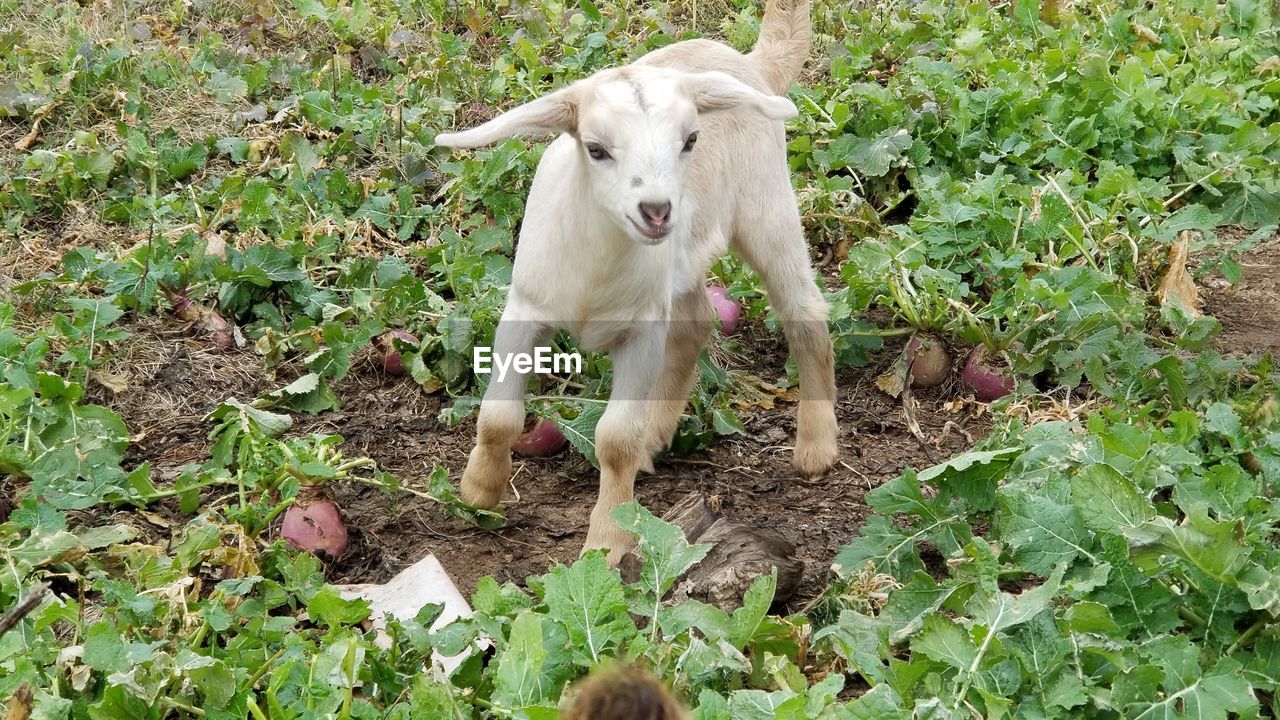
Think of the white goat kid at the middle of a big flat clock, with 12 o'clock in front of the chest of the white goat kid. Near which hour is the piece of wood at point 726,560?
The piece of wood is roughly at 10 o'clock from the white goat kid.

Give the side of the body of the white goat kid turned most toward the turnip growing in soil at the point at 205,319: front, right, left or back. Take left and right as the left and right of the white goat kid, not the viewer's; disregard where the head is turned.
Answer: right

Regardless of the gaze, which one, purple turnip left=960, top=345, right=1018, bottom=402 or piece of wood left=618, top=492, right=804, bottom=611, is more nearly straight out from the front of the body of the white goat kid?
the piece of wood

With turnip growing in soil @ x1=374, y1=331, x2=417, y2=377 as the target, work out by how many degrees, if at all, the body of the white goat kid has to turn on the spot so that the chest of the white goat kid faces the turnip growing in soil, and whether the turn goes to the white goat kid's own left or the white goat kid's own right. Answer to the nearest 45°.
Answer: approximately 90° to the white goat kid's own right

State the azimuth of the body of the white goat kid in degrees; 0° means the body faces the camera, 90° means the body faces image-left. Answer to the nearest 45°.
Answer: approximately 45°

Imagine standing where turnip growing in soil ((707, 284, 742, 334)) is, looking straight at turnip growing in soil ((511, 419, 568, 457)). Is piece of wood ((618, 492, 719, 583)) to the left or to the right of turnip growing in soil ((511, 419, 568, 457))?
left
